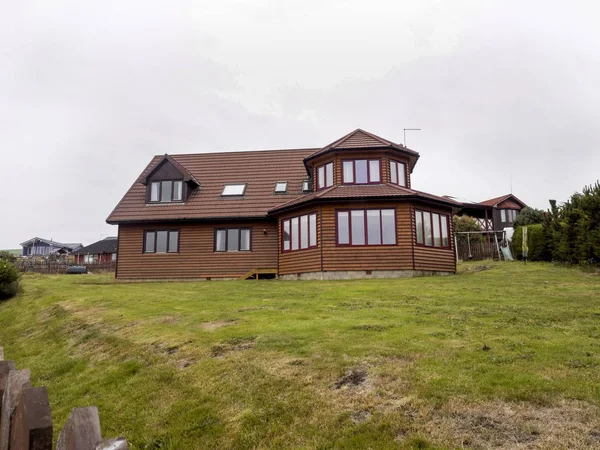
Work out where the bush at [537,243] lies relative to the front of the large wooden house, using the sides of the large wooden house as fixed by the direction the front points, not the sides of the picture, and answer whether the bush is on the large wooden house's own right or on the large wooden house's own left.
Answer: on the large wooden house's own left

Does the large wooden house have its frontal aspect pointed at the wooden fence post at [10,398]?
yes

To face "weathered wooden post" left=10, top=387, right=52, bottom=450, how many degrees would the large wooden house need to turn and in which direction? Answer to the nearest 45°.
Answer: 0° — it already faces it

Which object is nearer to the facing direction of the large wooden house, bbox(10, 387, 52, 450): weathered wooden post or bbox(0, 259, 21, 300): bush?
the weathered wooden post

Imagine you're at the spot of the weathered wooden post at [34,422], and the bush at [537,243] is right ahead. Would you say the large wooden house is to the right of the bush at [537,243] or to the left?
left

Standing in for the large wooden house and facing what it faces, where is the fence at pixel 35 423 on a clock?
The fence is roughly at 12 o'clock from the large wooden house.

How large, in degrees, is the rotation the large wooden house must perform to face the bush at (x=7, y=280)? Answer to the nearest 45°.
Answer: approximately 90° to its right

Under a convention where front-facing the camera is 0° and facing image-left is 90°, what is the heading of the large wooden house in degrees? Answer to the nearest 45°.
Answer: approximately 0°
